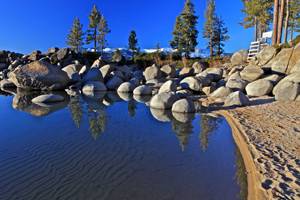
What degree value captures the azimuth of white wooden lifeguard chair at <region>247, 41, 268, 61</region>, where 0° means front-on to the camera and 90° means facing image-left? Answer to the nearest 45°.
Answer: approximately 45°

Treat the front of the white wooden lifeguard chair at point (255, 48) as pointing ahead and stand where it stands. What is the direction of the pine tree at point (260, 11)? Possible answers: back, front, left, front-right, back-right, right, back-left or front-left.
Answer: back-right

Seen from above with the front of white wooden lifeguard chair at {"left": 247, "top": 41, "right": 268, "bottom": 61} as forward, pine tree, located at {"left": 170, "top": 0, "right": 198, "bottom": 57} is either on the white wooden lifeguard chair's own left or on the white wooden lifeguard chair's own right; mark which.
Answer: on the white wooden lifeguard chair's own right

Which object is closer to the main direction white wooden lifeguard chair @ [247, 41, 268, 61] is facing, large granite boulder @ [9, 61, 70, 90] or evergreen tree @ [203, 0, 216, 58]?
the large granite boulder

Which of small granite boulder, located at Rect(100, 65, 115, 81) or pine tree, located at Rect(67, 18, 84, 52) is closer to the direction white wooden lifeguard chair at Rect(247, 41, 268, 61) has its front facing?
the small granite boulder

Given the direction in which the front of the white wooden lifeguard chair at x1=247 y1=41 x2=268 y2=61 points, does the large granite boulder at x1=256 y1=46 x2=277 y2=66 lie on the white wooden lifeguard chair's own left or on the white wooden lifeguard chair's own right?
on the white wooden lifeguard chair's own left

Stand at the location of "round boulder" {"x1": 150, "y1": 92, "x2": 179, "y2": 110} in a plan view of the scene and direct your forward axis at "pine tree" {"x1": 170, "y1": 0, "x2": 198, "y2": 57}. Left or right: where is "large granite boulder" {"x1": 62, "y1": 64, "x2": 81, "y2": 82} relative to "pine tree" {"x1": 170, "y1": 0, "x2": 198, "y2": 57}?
left

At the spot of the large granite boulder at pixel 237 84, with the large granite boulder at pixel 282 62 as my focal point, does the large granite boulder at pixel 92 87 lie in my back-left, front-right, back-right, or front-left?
back-left
